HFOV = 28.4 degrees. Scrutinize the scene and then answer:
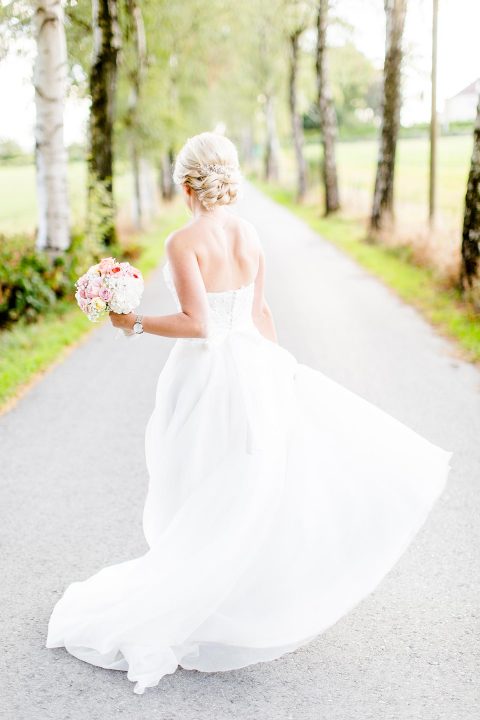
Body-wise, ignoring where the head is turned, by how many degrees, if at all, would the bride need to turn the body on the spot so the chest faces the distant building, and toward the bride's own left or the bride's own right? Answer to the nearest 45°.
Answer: approximately 45° to the bride's own right

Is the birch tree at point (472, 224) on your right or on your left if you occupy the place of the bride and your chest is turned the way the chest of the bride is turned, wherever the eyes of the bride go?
on your right

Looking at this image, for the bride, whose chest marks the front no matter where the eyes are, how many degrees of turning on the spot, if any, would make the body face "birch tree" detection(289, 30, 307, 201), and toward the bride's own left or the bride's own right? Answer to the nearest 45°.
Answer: approximately 45° to the bride's own right

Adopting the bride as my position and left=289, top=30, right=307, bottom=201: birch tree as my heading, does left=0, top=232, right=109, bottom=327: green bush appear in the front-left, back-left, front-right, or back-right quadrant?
front-left

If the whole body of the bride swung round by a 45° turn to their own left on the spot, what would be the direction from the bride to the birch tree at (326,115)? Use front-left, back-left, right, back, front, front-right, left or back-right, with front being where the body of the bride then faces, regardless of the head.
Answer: right

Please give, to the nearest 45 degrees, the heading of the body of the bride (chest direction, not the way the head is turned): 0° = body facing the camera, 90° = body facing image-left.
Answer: approximately 135°

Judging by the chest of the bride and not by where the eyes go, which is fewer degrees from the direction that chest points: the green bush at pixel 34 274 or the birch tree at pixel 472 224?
the green bush

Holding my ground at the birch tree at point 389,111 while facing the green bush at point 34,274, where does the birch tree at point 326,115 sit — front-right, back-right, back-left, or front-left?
back-right

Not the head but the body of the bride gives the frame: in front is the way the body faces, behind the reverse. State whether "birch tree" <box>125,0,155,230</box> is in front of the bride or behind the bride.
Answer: in front

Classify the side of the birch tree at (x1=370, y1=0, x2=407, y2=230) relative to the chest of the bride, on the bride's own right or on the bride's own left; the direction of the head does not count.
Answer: on the bride's own right
